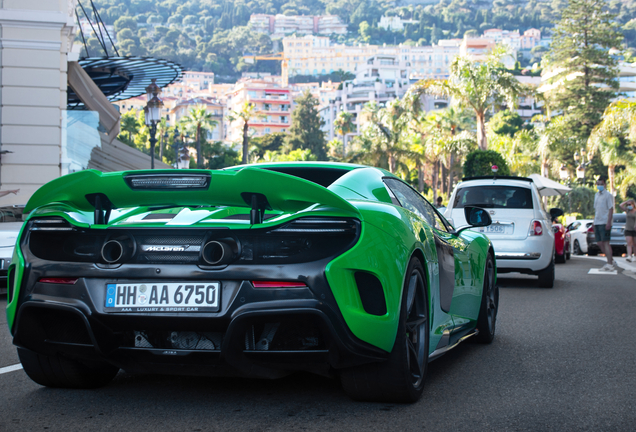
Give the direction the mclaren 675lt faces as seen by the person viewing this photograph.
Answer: facing away from the viewer and to the right of the viewer

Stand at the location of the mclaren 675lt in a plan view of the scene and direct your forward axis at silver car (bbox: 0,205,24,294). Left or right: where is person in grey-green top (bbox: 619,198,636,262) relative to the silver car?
right

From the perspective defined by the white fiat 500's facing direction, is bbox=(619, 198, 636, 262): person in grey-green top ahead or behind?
ahead

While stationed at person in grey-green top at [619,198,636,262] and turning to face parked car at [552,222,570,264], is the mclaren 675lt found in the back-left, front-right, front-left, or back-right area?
front-left

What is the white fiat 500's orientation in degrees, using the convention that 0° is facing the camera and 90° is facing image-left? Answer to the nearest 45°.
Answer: approximately 180°

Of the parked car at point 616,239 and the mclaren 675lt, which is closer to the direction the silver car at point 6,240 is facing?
the mclaren 675lt

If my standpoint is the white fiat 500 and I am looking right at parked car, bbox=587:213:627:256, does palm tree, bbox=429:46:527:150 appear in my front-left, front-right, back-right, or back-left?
front-left
